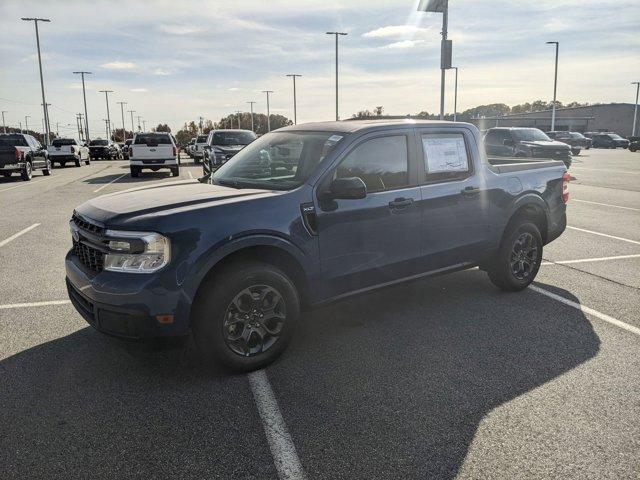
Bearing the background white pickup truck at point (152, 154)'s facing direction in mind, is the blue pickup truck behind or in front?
behind

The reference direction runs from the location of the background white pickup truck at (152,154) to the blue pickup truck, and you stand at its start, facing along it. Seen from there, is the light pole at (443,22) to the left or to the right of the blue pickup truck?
left

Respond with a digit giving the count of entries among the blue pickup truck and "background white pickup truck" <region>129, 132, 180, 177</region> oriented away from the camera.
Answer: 1

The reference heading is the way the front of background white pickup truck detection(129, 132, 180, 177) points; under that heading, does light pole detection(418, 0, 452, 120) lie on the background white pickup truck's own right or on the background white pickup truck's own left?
on the background white pickup truck's own right

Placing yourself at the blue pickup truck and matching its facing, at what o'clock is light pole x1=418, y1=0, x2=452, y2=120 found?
The light pole is roughly at 5 o'clock from the blue pickup truck.

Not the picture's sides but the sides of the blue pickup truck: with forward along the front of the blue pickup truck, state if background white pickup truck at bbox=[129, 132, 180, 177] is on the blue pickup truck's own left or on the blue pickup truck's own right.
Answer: on the blue pickup truck's own right

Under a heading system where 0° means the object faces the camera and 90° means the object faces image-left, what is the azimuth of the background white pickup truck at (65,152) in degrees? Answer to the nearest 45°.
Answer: approximately 225°

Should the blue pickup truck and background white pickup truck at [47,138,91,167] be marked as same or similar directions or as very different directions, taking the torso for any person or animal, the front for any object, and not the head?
very different directions

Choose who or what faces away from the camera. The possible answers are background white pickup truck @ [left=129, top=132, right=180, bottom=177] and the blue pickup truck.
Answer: the background white pickup truck

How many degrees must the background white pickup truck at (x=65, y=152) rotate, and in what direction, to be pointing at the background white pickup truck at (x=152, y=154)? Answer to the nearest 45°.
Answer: approximately 135° to its right

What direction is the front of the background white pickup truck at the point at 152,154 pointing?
away from the camera

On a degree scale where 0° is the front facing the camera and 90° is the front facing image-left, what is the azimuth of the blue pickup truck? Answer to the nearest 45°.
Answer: approximately 45°

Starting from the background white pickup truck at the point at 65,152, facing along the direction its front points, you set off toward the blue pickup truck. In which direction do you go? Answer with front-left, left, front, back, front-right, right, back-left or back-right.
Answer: back-right
